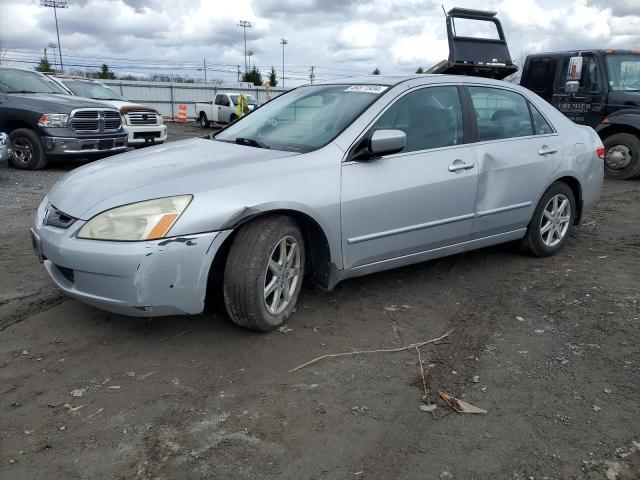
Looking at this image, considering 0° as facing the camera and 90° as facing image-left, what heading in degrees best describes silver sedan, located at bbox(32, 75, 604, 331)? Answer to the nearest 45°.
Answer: approximately 45°

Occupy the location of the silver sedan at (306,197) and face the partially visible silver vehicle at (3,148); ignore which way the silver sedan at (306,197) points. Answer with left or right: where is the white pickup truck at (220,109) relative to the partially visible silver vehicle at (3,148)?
right

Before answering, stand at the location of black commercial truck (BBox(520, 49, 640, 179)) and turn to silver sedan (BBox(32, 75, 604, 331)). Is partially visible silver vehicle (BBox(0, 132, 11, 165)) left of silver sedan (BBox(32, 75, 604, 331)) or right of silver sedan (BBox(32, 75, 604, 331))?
right

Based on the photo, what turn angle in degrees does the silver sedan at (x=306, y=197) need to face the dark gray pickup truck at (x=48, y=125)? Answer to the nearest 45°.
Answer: approximately 90° to its right

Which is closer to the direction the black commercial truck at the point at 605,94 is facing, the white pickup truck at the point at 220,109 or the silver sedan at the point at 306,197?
the silver sedan

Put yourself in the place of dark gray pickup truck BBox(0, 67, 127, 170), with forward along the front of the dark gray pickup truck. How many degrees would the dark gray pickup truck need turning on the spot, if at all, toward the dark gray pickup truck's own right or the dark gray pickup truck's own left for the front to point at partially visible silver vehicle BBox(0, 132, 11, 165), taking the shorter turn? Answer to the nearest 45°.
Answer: approximately 90° to the dark gray pickup truck's own right
